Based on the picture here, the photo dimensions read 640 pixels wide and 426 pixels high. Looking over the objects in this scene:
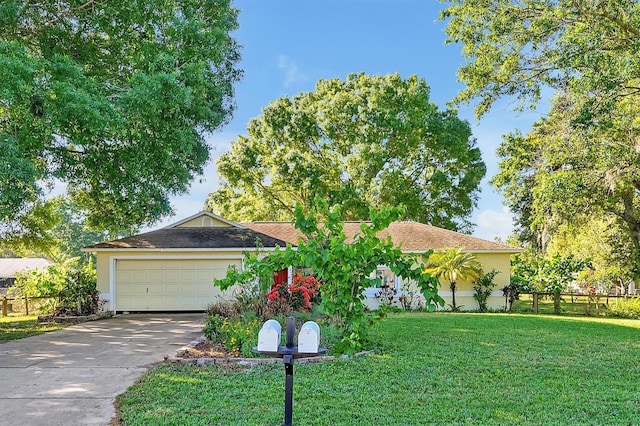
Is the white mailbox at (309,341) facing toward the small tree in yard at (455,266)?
no

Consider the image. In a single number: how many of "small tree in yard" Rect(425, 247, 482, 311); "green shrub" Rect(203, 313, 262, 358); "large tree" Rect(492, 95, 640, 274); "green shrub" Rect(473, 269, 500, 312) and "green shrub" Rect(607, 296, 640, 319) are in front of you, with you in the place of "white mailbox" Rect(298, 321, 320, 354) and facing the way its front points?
0

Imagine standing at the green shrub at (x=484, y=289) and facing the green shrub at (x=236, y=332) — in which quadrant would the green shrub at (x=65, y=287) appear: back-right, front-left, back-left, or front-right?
front-right

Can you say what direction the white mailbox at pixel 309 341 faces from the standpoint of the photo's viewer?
facing the viewer

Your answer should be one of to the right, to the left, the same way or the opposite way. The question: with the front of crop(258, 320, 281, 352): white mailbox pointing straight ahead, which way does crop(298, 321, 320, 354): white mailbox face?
the same way

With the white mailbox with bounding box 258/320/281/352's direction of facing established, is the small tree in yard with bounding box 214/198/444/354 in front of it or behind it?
behind

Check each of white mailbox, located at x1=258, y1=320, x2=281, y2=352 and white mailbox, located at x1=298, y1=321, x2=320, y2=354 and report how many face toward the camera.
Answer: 2

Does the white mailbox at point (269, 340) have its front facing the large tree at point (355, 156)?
no

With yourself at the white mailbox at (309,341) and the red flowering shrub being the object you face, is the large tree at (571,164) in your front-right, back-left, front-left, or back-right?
front-right

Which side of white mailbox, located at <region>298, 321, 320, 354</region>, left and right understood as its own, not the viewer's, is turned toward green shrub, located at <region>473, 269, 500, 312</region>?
back

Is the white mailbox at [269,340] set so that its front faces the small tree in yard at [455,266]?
no
